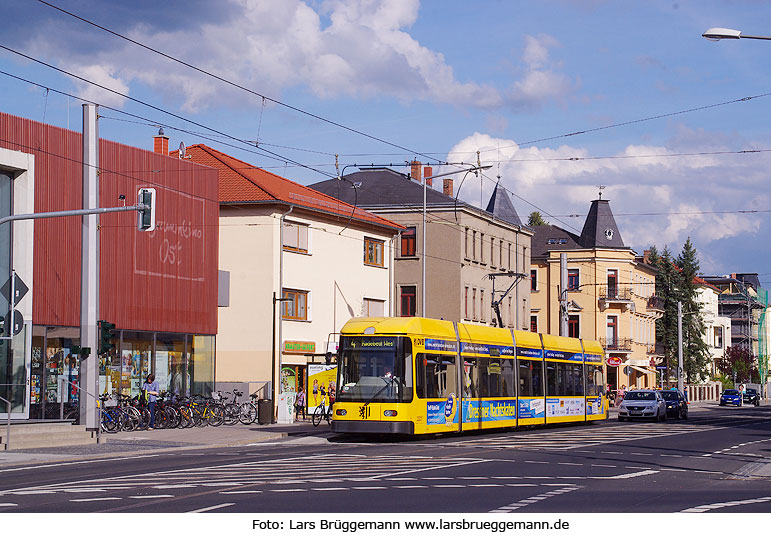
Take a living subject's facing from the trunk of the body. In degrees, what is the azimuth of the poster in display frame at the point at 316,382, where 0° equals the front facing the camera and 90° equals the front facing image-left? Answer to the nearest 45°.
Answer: approximately 0°

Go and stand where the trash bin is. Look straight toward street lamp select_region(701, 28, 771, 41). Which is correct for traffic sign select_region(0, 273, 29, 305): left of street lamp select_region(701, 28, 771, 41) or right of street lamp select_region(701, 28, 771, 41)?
right

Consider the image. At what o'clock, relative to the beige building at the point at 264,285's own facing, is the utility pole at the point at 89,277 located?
The utility pole is roughly at 2 o'clock from the beige building.

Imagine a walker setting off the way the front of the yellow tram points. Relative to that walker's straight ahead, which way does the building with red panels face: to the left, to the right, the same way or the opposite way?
to the left

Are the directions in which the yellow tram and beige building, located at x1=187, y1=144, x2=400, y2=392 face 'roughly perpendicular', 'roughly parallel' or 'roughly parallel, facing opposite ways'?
roughly perpendicular

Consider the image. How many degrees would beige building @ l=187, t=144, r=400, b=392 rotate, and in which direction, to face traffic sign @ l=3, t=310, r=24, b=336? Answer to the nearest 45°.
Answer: approximately 45° to its right

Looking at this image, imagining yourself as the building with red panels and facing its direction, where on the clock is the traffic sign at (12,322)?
The traffic sign is roughly at 2 o'clock from the building with red panels.
